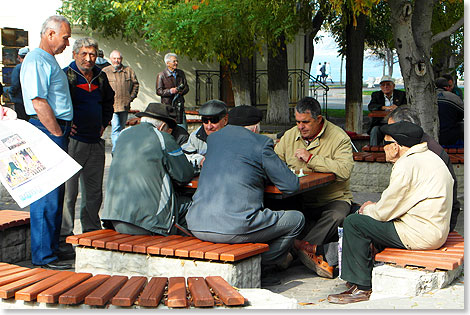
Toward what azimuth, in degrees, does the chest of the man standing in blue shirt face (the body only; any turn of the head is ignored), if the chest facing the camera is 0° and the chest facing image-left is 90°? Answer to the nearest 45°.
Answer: approximately 270°

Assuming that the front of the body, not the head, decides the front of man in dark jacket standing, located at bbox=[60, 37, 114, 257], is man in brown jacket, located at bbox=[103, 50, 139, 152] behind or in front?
behind

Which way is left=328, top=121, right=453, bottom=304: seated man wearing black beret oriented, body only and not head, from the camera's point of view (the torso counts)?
to the viewer's left

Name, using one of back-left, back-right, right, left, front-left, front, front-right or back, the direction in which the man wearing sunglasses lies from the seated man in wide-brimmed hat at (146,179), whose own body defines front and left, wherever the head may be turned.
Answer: front

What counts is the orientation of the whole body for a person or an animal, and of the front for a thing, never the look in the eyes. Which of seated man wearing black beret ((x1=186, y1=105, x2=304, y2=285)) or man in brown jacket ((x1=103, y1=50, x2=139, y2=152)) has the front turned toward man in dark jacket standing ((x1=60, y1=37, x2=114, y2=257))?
the man in brown jacket

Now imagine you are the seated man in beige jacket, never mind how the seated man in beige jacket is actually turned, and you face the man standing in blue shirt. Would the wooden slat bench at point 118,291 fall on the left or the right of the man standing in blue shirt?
left

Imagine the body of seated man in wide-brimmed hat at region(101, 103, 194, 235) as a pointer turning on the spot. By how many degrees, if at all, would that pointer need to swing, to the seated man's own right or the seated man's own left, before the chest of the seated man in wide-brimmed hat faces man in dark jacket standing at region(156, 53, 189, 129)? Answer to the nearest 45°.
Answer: approximately 45° to the seated man's own left

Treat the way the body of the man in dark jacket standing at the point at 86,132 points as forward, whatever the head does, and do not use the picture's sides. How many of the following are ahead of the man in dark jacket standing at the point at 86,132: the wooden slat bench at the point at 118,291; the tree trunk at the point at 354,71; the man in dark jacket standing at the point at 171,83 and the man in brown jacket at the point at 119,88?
1

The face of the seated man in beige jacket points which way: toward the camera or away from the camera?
toward the camera

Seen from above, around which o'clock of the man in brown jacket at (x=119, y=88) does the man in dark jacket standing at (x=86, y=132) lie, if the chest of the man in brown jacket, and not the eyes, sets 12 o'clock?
The man in dark jacket standing is roughly at 12 o'clock from the man in brown jacket.

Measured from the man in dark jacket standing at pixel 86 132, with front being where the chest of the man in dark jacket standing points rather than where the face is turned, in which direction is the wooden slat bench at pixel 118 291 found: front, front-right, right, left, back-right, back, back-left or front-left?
front

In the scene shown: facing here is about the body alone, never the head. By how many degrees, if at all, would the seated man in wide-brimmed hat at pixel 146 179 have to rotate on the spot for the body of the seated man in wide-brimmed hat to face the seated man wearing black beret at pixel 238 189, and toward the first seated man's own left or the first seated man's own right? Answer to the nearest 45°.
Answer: approximately 90° to the first seated man's own right

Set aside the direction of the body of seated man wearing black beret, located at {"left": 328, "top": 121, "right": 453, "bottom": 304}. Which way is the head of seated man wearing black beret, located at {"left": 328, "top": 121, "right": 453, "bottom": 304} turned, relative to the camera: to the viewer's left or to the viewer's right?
to the viewer's left

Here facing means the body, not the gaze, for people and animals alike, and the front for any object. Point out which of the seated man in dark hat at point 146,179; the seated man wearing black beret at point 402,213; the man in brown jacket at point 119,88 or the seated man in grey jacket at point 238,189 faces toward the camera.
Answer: the man in brown jacket

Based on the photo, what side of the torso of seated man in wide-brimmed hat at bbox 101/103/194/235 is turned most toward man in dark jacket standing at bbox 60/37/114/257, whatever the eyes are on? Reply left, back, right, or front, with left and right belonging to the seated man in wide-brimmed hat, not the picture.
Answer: left

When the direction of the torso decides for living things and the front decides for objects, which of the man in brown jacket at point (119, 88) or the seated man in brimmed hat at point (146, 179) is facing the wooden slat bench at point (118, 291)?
the man in brown jacket
